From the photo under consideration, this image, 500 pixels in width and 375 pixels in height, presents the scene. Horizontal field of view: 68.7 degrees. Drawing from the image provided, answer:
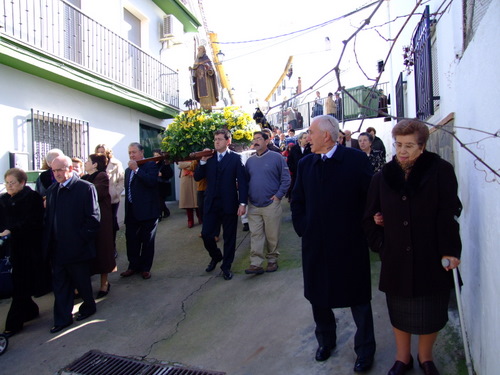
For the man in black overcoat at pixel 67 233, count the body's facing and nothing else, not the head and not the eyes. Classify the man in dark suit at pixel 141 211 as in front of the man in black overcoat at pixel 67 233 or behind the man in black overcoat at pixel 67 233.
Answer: behind

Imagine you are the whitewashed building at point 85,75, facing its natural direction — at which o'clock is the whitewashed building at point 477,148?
the whitewashed building at point 477,148 is roughly at 1 o'clock from the whitewashed building at point 85,75.

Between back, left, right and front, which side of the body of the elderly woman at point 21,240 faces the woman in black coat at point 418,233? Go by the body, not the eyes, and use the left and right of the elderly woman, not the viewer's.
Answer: left

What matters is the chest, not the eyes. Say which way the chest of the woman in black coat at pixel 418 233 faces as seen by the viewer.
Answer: toward the camera

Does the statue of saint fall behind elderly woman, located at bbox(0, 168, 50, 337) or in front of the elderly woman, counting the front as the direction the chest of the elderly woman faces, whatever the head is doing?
behind

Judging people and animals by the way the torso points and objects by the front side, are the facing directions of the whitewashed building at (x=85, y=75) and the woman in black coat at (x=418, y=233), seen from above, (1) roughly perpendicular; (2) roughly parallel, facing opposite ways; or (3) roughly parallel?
roughly perpendicular

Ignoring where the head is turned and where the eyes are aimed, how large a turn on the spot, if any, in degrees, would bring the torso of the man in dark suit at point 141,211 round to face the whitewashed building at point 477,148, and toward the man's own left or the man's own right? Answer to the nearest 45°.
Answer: approximately 90° to the man's own left

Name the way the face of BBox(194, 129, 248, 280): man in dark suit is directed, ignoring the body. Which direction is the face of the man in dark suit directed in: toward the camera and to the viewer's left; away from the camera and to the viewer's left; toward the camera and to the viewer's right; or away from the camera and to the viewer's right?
toward the camera and to the viewer's left

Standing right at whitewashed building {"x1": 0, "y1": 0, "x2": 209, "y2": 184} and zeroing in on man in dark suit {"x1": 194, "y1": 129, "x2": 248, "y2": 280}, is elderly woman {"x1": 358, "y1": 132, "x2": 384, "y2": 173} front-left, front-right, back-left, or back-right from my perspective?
front-left

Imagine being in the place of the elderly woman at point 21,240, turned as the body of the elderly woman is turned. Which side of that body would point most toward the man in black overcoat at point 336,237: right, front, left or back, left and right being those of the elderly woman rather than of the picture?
left

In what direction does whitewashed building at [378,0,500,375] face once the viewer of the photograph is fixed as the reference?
facing the viewer and to the left of the viewer

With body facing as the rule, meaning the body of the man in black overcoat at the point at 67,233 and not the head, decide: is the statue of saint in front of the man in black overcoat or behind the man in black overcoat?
behind
